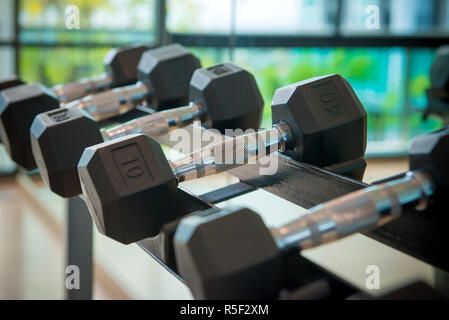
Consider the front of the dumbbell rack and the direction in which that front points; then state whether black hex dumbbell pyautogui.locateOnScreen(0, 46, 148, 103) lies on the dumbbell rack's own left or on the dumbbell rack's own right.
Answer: on the dumbbell rack's own right

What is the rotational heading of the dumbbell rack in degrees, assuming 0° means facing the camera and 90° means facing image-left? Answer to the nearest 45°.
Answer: approximately 45°
